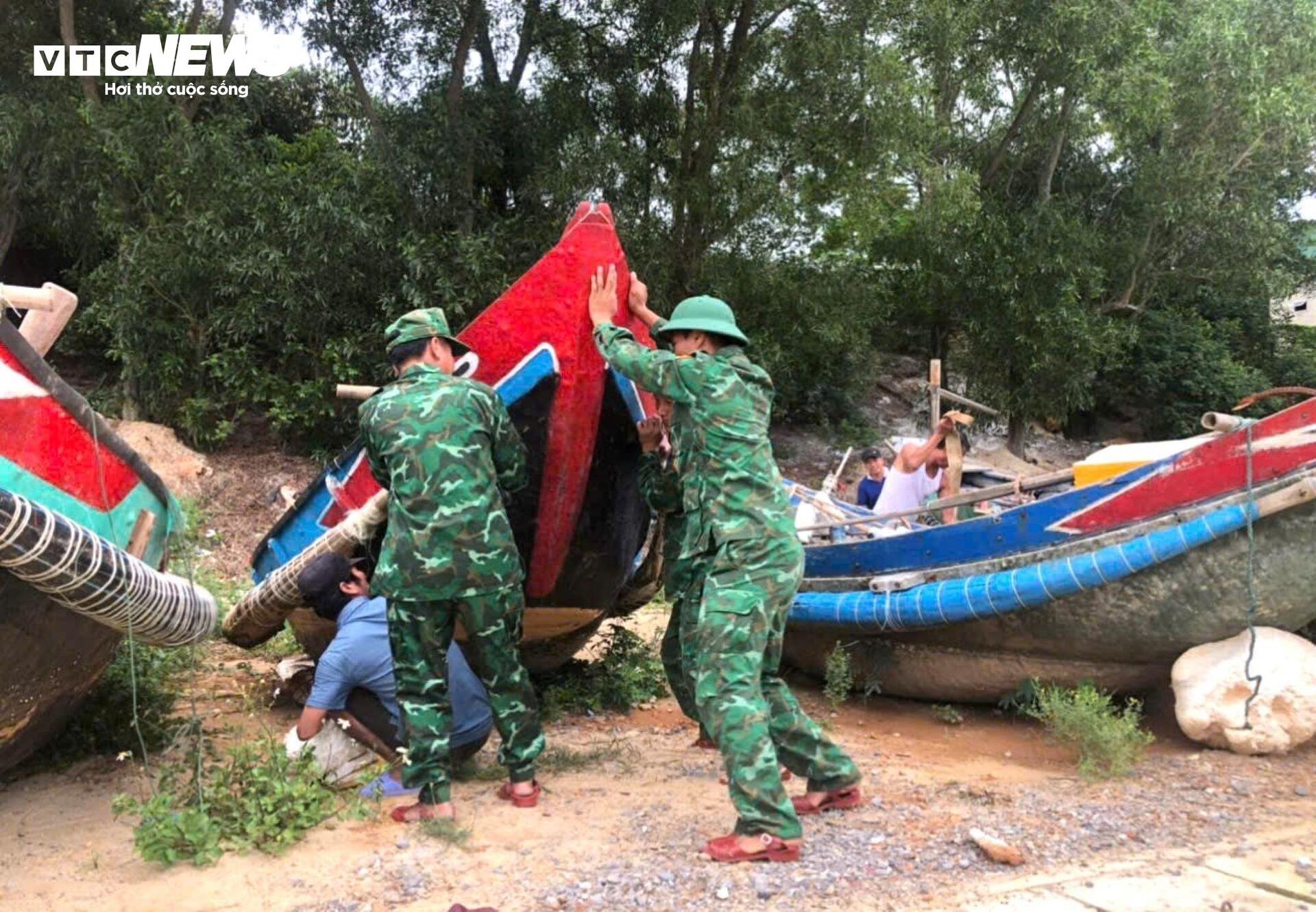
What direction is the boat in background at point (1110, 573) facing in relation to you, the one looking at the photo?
facing to the right of the viewer

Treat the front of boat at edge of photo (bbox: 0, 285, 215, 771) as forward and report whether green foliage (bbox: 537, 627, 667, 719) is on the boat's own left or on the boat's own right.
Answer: on the boat's own left

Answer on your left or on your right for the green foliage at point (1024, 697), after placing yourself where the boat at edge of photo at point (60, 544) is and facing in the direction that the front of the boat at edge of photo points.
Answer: on your left

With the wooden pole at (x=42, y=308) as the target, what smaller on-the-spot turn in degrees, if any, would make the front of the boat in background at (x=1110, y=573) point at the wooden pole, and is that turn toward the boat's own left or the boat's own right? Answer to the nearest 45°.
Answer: approximately 135° to the boat's own right

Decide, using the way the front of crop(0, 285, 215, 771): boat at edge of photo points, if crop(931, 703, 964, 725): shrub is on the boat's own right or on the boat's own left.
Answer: on the boat's own left
